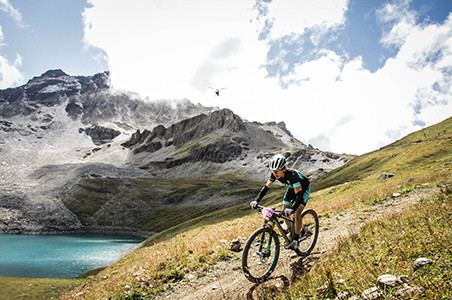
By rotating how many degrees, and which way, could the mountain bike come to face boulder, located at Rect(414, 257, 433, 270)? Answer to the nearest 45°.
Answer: approximately 90° to its left

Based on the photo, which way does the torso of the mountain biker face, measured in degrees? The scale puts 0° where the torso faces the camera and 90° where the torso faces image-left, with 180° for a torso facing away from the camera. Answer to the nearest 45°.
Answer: approximately 45°

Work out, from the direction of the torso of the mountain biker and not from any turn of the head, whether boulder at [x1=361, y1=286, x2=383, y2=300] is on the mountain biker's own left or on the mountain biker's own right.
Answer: on the mountain biker's own left

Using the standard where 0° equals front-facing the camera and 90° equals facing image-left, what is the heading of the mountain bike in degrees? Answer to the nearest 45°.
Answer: approximately 45°
